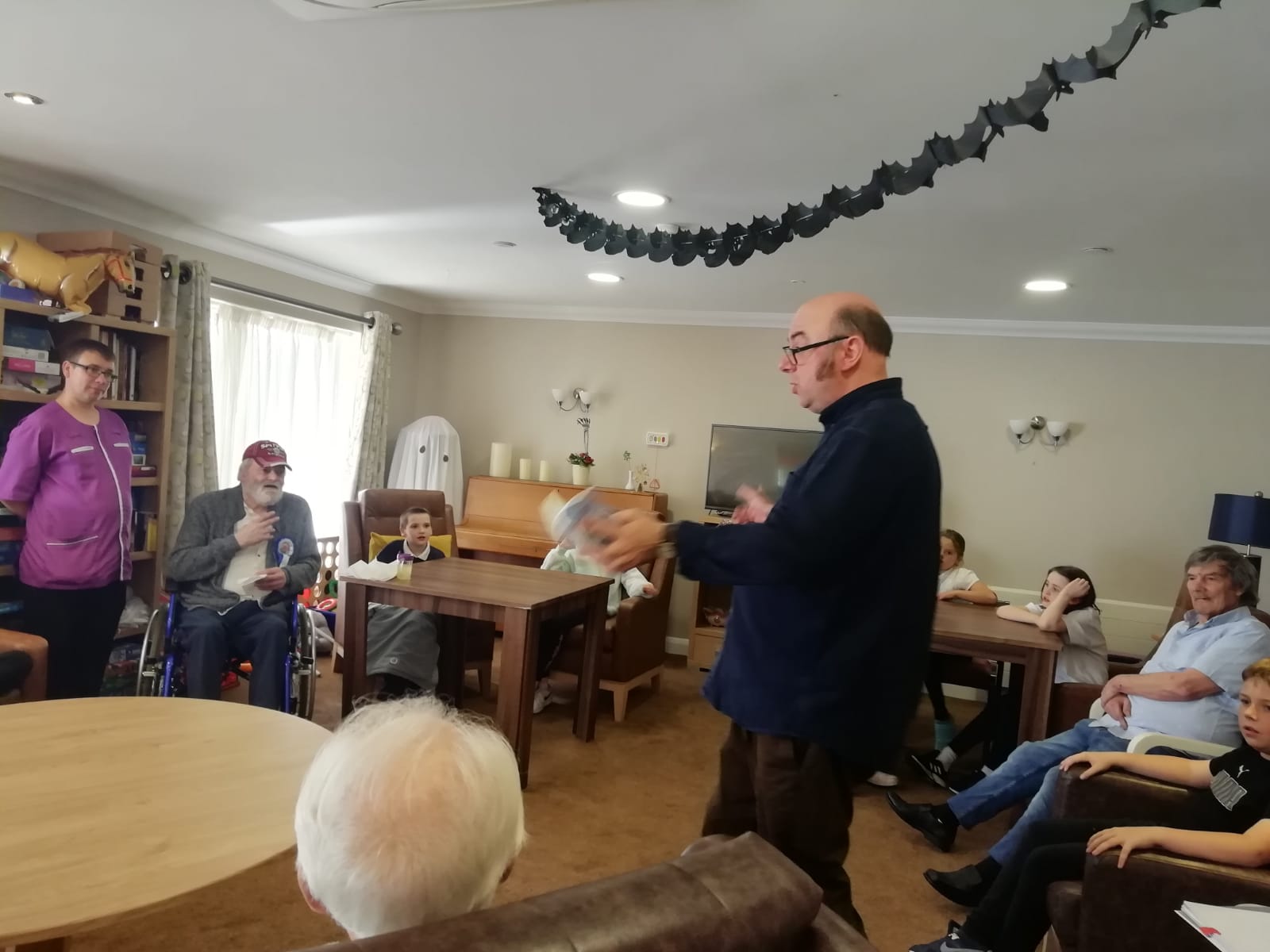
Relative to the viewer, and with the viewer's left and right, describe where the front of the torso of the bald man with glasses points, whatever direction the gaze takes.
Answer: facing to the left of the viewer

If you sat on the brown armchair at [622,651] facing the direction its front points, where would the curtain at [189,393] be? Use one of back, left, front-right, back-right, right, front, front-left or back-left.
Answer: front-right

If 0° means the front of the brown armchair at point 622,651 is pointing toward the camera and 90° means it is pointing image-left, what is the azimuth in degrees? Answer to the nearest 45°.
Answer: approximately 45°

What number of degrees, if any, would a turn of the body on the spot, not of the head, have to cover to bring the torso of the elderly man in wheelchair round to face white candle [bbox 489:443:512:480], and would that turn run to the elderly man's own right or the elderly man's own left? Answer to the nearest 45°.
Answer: approximately 135° to the elderly man's own left

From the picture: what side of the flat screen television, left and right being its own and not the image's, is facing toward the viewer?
front

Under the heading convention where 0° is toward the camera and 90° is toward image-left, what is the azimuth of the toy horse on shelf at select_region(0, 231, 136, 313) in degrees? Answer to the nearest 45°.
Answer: approximately 270°

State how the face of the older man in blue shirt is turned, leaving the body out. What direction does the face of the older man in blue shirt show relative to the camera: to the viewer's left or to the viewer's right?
to the viewer's left

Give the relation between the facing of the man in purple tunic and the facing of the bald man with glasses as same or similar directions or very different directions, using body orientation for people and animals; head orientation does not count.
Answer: very different directions

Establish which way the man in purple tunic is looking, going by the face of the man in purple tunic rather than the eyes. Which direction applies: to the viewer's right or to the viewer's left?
to the viewer's right

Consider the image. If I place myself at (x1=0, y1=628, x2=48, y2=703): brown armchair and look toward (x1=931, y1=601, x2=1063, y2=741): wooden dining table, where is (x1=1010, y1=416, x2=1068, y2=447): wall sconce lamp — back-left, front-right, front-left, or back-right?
front-left

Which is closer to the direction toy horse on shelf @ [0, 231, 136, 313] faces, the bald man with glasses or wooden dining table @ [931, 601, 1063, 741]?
the wooden dining table

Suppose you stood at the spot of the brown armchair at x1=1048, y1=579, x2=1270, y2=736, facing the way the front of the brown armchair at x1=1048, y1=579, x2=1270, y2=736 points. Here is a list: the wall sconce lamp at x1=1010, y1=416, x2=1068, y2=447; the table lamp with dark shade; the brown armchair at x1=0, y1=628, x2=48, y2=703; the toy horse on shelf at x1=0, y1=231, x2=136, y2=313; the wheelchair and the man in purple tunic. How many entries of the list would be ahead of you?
4

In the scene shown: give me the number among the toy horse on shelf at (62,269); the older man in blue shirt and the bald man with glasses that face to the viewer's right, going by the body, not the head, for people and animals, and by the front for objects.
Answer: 1

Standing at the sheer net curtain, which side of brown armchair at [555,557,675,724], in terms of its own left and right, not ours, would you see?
right

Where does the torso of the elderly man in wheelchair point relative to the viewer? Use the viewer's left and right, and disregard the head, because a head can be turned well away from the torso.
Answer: facing the viewer

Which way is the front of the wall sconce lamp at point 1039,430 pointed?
toward the camera
